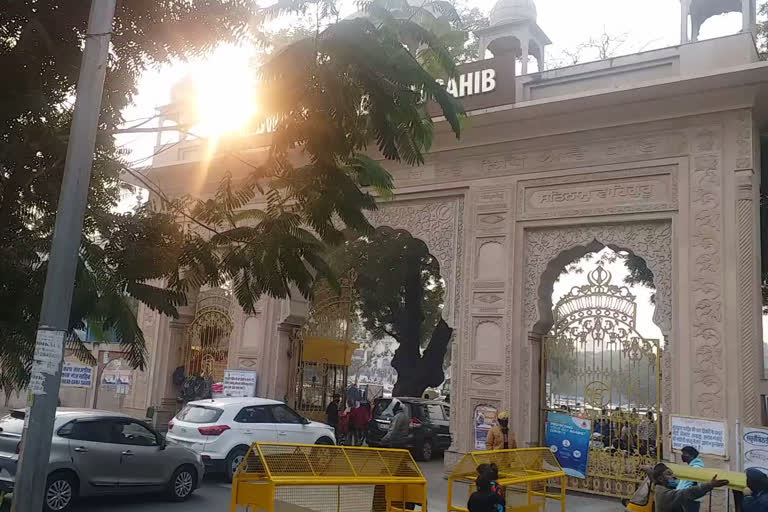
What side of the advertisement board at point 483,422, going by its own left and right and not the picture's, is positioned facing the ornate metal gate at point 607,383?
left

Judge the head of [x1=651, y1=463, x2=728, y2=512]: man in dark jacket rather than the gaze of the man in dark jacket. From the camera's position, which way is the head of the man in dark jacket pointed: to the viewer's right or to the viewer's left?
to the viewer's right

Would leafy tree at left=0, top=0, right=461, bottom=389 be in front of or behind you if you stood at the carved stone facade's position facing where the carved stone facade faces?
in front

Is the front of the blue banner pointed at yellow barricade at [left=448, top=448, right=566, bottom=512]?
yes

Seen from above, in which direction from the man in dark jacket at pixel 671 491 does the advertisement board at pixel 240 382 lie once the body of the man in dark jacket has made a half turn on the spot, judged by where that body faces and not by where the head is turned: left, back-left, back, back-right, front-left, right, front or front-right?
front-right

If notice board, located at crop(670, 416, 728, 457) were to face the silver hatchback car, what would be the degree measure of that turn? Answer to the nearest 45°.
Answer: approximately 45° to its right

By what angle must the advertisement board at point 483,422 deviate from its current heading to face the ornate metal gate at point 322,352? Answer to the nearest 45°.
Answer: approximately 135° to its right

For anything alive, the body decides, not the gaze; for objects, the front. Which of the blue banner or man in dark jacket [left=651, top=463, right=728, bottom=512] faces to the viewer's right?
the man in dark jacket

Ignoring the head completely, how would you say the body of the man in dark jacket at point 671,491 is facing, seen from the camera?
to the viewer's right
